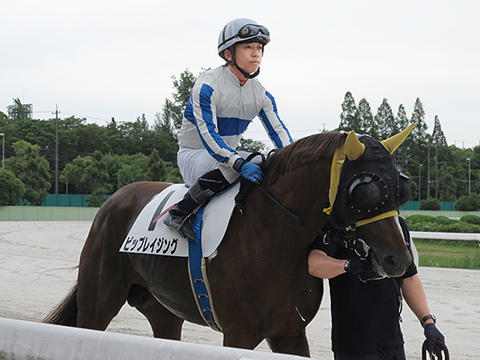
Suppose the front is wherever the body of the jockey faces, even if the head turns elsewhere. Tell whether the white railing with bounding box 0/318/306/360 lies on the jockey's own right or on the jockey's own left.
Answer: on the jockey's own right

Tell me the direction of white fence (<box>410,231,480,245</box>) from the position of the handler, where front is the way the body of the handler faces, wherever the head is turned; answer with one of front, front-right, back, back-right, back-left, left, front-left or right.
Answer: back

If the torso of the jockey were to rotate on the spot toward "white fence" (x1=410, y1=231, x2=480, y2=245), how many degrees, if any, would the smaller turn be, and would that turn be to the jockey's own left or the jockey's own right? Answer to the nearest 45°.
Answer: approximately 90° to the jockey's own left

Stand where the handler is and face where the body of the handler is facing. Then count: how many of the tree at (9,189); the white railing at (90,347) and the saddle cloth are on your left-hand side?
0

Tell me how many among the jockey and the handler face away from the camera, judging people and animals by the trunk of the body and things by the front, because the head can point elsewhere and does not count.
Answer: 0

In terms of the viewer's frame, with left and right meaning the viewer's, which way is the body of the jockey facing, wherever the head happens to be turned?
facing the viewer and to the right of the viewer

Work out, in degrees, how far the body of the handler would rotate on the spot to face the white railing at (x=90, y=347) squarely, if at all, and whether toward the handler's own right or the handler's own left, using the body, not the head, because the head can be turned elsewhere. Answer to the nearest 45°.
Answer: approximately 45° to the handler's own right

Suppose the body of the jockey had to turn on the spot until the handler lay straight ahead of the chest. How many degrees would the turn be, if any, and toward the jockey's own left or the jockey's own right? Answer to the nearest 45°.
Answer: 0° — they already face them

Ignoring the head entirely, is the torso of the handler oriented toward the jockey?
no

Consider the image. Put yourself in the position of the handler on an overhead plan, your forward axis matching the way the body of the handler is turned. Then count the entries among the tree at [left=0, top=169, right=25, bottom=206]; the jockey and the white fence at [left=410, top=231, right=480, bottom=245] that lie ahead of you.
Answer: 0

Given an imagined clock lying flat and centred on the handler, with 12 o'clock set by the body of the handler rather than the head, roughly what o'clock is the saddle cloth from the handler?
The saddle cloth is roughly at 4 o'clock from the handler.

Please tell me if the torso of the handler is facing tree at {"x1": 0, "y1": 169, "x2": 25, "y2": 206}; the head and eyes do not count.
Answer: no
